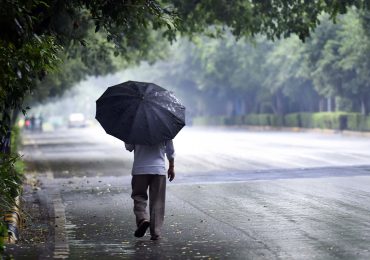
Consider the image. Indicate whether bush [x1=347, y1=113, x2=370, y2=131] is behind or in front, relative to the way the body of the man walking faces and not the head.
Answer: in front

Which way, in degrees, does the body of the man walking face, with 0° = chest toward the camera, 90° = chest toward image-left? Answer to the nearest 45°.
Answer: approximately 180°
